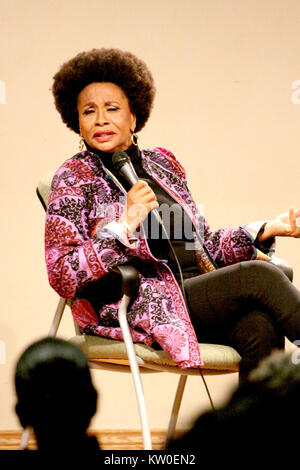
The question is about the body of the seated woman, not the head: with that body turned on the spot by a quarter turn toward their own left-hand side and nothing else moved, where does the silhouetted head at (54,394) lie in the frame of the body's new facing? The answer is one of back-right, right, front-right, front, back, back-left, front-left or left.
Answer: back-right

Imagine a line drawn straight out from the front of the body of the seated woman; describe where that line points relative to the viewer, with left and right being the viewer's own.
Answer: facing the viewer and to the right of the viewer

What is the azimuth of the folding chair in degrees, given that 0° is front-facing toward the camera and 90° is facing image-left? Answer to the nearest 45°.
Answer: approximately 315°
